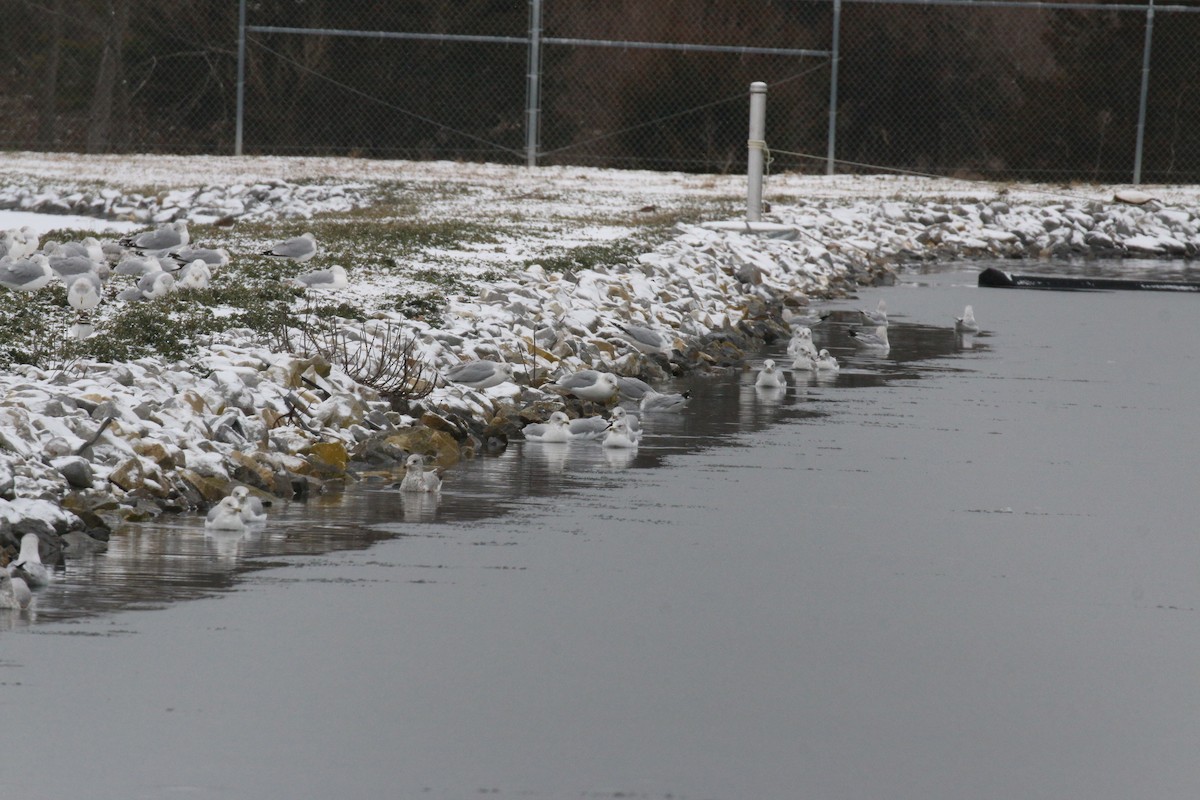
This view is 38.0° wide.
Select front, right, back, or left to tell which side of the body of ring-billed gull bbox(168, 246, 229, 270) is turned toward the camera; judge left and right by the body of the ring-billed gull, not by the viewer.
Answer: right

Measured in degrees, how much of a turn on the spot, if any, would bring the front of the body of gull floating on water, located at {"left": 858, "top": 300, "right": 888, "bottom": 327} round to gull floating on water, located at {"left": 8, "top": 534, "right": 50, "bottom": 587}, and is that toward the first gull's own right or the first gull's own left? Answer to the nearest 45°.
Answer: approximately 90° to the first gull's own right

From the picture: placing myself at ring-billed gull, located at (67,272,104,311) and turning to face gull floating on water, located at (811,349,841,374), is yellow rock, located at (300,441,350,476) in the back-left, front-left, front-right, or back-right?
front-right

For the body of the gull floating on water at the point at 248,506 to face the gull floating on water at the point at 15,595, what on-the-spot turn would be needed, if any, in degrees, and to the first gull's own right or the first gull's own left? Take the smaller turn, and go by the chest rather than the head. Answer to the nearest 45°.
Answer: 0° — it already faces it

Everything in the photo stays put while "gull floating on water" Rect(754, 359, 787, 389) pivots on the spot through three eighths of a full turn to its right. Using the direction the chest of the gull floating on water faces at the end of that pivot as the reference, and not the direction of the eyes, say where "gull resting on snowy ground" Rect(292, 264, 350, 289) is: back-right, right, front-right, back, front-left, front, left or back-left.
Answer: front-left

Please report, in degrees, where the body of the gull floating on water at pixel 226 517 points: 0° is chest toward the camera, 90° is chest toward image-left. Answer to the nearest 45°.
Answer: approximately 315°

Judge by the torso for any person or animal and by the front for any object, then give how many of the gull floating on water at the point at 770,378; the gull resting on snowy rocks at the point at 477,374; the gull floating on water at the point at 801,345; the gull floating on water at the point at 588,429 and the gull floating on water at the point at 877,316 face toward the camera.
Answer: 2

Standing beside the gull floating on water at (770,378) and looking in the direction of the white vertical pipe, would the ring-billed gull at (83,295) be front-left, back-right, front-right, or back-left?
back-left
